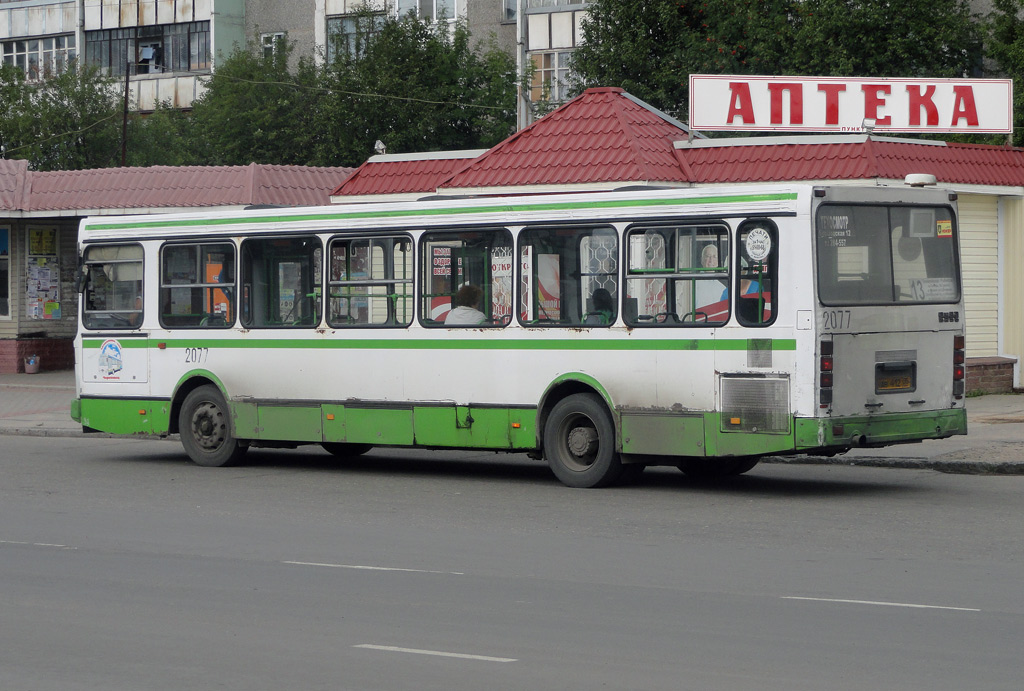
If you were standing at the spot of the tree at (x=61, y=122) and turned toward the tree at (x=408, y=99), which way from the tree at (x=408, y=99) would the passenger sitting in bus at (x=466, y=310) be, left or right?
right

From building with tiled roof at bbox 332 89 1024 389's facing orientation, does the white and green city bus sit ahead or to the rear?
ahead

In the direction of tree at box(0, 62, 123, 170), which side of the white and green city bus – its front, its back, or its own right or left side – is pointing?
front

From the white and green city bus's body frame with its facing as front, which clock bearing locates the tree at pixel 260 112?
The tree is roughly at 1 o'clock from the white and green city bus.

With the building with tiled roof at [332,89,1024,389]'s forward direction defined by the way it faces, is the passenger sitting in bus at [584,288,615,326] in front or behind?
in front

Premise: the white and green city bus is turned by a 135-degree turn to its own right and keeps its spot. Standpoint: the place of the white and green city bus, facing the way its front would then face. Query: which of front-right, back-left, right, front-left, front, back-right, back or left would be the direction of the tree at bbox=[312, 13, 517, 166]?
left

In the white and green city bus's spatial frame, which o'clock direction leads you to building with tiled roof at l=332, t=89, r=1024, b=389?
The building with tiled roof is roughly at 2 o'clock from the white and green city bus.

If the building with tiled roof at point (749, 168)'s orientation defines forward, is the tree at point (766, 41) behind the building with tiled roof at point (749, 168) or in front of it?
behind

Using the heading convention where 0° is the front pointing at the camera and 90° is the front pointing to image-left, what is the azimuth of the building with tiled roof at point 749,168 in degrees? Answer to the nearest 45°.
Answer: approximately 0°

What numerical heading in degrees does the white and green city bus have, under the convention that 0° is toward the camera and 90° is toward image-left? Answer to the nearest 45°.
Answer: approximately 135°

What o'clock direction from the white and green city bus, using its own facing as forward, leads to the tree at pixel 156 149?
The tree is roughly at 1 o'clock from the white and green city bus.

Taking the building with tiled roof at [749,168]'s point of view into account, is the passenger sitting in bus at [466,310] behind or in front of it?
in front

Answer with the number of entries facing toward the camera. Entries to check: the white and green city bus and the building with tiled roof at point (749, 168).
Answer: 1

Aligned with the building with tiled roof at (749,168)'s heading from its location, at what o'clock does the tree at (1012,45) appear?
The tree is roughly at 7 o'clock from the building with tiled roof.
